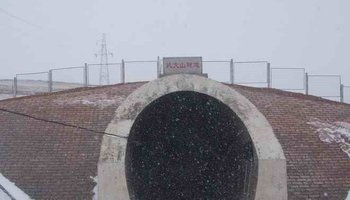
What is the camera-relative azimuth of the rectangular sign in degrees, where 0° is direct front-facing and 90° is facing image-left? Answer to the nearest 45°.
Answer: approximately 0°
